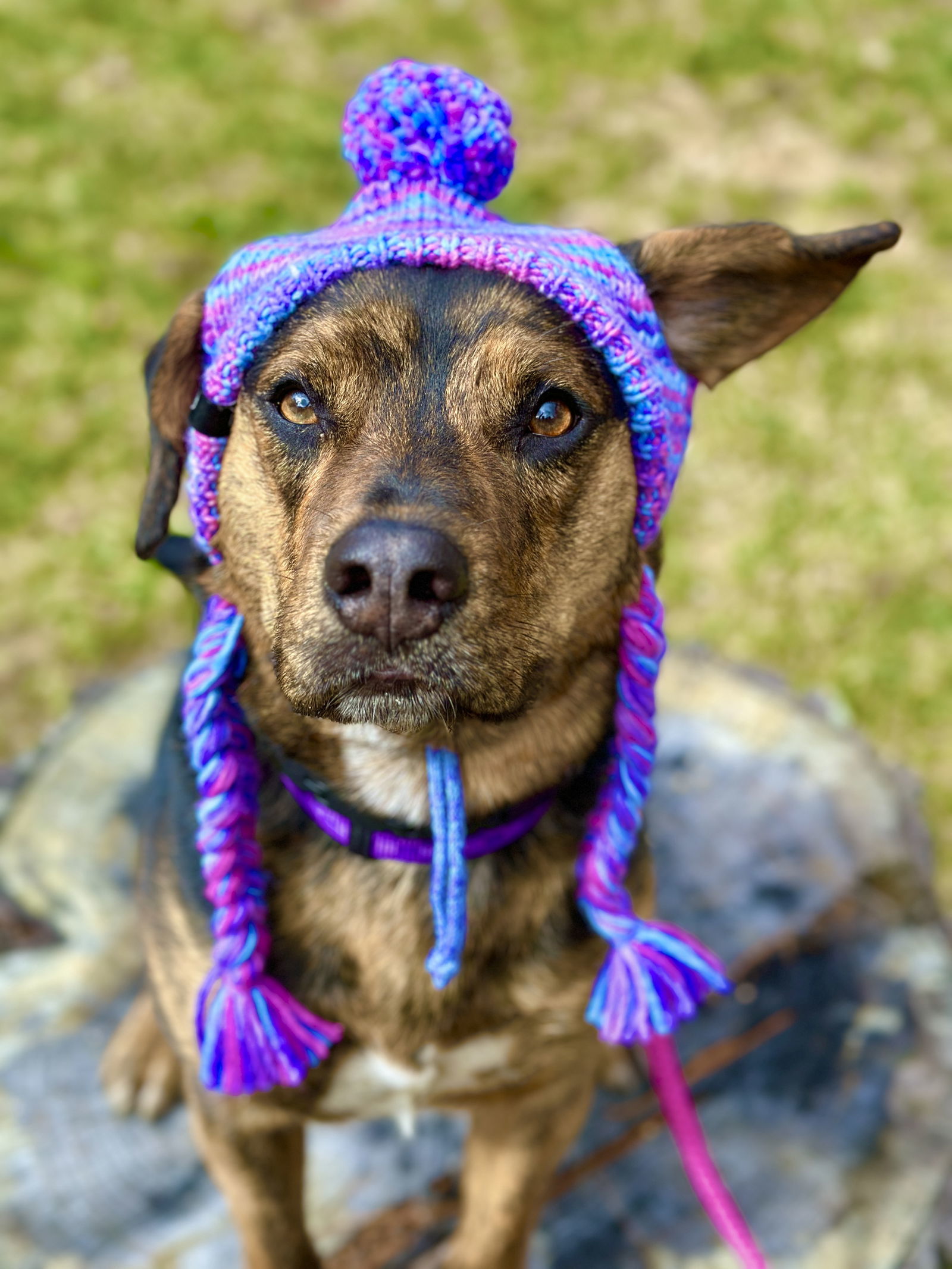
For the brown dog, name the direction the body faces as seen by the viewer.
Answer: toward the camera
